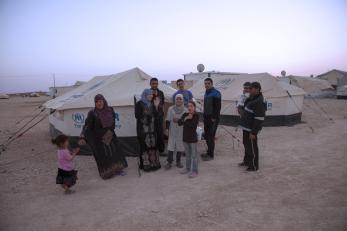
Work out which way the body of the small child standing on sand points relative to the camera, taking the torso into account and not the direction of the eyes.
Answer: to the viewer's right

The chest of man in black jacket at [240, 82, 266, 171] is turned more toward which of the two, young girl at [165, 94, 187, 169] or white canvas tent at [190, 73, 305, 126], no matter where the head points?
the young girl

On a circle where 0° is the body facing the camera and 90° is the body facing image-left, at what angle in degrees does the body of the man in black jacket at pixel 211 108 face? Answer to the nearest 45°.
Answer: approximately 45°

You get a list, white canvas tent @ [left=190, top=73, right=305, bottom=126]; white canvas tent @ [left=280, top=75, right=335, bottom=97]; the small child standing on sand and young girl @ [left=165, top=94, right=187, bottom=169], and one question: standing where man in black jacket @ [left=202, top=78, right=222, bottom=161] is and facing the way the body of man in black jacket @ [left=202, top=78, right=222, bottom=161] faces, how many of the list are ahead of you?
2

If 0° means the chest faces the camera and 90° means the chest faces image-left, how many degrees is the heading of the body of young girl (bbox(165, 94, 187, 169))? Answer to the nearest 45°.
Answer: approximately 0°

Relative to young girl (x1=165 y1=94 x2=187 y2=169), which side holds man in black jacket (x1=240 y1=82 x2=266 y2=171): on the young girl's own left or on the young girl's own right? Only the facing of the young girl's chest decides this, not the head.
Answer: on the young girl's own left

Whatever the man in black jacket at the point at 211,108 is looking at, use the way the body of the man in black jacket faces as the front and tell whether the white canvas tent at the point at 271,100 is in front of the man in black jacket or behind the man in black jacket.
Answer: behind

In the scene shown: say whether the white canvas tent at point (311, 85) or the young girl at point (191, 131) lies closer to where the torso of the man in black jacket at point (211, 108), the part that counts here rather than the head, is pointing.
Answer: the young girl

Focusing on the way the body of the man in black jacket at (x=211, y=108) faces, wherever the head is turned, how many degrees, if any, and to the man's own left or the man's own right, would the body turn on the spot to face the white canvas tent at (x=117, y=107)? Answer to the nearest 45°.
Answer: approximately 45° to the man's own right

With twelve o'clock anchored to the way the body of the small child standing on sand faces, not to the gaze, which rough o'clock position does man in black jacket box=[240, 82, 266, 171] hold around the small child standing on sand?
The man in black jacket is roughly at 12 o'clock from the small child standing on sand.
